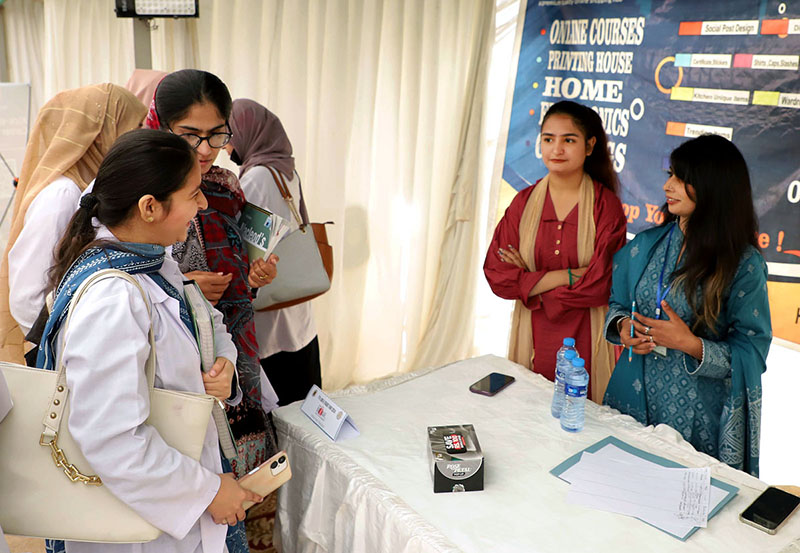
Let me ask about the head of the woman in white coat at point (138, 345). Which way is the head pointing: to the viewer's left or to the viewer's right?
to the viewer's right

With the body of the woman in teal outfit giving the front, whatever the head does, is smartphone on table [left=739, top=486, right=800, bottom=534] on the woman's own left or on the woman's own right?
on the woman's own left

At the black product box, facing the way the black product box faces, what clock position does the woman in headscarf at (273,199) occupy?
The woman in headscarf is roughly at 5 o'clock from the black product box.

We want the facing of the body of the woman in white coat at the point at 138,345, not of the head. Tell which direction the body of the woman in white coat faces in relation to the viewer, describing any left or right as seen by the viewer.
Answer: facing to the right of the viewer

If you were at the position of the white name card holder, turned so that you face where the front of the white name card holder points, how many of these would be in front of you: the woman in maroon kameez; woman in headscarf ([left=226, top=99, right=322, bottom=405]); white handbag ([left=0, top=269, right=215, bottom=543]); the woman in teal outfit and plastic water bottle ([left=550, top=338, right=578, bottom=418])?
1

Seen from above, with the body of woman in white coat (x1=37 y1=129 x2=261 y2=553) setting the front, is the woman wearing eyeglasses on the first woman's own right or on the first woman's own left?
on the first woman's own left

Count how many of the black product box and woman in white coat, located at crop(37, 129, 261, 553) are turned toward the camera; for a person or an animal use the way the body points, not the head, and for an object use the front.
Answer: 1

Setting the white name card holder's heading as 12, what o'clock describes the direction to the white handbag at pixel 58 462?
The white handbag is roughly at 12 o'clock from the white name card holder.

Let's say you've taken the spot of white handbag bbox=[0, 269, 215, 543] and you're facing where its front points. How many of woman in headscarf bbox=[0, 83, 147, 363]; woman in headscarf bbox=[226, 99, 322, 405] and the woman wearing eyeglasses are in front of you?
0

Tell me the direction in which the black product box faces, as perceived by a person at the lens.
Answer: facing the viewer

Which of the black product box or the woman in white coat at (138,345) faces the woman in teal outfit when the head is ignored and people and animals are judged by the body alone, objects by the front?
the woman in white coat

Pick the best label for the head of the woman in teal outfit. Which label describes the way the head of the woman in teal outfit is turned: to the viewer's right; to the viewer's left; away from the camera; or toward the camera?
to the viewer's left

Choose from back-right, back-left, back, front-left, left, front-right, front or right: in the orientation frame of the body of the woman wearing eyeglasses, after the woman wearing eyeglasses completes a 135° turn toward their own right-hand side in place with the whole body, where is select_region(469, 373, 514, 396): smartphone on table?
back

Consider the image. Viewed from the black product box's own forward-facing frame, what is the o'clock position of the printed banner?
The printed banner is roughly at 7 o'clock from the black product box.

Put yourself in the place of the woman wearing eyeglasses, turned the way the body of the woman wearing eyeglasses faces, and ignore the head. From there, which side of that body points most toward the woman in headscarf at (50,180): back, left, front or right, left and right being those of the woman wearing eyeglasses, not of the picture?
back

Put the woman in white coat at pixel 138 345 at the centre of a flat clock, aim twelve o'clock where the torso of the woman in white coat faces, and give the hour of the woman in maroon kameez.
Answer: The woman in maroon kameez is roughly at 11 o'clock from the woman in white coat.
